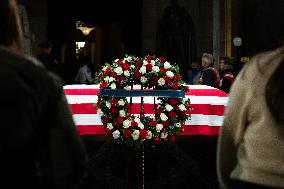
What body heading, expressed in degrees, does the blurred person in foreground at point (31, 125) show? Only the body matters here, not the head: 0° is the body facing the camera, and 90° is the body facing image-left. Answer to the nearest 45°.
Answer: approximately 180°

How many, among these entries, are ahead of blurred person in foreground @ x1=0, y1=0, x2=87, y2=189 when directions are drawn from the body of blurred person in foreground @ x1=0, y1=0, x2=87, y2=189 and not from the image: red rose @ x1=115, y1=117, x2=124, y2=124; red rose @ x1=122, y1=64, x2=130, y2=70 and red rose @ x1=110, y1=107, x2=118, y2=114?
3

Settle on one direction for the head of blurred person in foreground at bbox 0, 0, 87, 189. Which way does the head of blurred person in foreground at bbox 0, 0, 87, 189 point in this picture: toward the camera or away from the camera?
away from the camera

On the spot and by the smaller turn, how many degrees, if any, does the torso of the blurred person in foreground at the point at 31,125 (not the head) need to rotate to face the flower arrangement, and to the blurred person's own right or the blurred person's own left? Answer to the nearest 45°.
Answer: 0° — they already face it

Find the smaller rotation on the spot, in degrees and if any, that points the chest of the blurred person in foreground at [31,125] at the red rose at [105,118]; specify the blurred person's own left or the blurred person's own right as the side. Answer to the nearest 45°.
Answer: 0° — they already face it

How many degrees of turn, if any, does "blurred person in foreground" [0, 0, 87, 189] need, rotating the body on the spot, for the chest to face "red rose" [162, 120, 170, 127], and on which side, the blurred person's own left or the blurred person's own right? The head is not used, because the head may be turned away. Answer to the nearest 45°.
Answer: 0° — they already face it

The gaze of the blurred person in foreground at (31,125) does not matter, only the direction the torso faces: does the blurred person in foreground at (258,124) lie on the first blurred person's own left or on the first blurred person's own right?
on the first blurred person's own right

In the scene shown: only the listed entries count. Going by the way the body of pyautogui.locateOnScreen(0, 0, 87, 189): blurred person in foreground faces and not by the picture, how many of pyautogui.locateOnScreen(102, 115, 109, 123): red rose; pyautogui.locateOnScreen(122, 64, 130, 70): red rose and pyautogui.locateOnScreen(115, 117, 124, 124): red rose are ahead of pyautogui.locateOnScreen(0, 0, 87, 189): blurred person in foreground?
3
